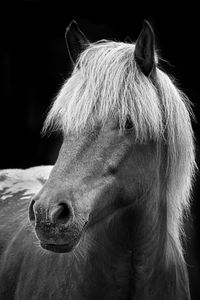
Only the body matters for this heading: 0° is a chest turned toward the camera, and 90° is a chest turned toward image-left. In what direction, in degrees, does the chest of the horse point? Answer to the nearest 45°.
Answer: approximately 315°
